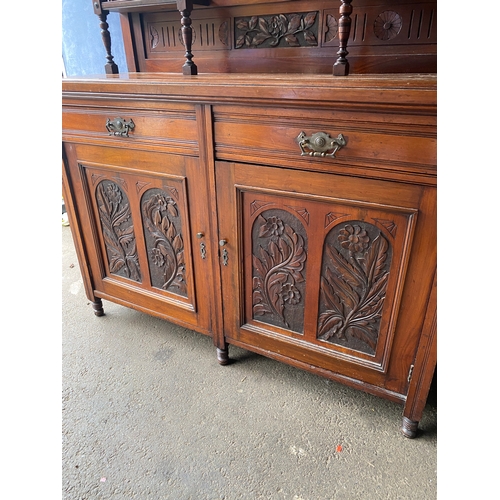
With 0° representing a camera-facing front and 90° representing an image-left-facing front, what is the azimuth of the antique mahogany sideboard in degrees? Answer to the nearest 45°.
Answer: approximately 45°
